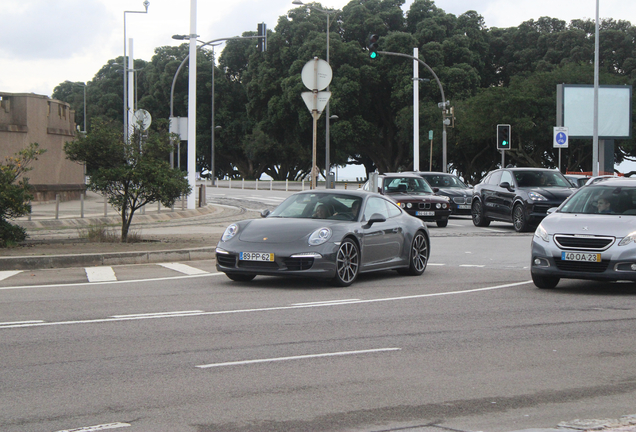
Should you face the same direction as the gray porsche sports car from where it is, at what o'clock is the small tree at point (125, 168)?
The small tree is roughly at 3 o'clock from the gray porsche sports car.

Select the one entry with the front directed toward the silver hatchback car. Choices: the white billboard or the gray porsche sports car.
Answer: the white billboard

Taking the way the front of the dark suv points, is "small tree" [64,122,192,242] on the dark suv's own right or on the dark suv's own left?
on the dark suv's own right

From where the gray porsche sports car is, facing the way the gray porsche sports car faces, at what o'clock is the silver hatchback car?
The silver hatchback car is roughly at 8 o'clock from the gray porsche sports car.

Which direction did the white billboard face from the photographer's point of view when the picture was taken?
facing the viewer

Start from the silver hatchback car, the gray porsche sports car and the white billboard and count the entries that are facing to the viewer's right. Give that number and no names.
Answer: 0

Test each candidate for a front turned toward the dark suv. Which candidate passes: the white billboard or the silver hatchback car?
the white billboard

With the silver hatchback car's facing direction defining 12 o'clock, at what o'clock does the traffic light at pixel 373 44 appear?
The traffic light is roughly at 4 o'clock from the silver hatchback car.

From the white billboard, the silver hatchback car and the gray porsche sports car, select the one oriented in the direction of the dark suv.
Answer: the white billboard

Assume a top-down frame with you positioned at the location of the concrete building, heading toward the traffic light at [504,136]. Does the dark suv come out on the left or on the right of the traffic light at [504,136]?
right

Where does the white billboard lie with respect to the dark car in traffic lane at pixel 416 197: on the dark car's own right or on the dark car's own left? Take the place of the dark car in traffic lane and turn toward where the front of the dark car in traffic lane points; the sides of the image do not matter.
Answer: on the dark car's own left

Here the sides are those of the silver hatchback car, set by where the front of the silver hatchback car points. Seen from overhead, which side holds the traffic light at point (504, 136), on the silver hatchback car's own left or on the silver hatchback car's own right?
on the silver hatchback car's own right

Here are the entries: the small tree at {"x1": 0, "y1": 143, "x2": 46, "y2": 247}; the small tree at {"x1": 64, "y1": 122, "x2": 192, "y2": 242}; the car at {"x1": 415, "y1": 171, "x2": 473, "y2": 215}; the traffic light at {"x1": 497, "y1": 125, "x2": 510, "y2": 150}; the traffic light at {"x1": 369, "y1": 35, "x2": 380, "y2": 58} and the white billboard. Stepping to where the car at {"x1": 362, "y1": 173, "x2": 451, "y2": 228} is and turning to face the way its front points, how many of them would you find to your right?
2

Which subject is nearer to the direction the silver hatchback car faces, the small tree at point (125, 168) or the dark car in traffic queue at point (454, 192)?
the small tree

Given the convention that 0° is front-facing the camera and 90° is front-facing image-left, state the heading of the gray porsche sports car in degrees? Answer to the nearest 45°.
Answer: approximately 45°

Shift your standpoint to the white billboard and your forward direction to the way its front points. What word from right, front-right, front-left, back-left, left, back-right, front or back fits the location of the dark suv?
front
